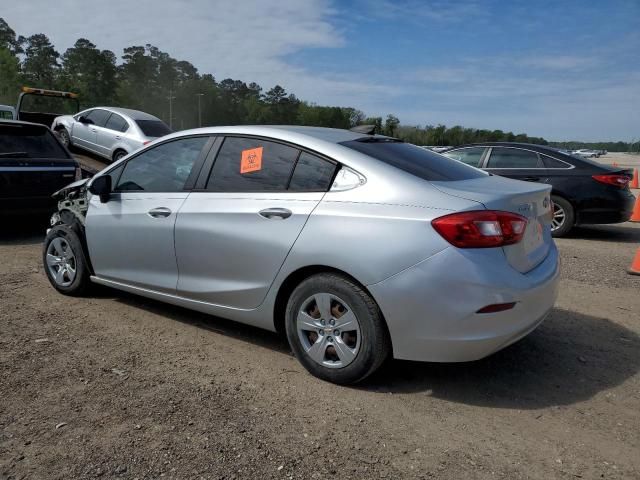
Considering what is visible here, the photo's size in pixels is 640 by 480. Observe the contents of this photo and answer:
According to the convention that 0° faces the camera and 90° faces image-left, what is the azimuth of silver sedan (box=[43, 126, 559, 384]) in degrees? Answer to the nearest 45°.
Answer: approximately 135°

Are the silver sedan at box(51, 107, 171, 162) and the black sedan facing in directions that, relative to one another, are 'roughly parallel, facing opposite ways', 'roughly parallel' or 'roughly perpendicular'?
roughly parallel

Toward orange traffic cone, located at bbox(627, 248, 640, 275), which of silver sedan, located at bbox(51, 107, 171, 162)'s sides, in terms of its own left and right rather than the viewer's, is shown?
back

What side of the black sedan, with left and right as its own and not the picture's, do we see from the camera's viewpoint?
left

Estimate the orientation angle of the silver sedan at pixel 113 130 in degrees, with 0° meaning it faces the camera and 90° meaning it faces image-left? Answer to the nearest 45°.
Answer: approximately 135°

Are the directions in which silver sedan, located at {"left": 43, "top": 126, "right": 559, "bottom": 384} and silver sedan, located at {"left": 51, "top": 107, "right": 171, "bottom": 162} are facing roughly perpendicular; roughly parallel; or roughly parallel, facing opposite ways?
roughly parallel

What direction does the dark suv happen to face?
away from the camera

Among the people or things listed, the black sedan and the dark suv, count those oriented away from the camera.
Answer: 1

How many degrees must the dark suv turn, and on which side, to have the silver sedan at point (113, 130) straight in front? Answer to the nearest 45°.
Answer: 0° — it already faces it

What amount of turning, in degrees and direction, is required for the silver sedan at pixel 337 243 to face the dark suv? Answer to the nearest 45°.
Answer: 0° — it already faces it

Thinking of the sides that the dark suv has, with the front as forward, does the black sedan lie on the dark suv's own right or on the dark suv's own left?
on the dark suv's own right

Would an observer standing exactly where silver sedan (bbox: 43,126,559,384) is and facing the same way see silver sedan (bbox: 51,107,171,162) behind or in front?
in front

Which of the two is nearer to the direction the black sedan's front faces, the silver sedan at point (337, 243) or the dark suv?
the dark suv

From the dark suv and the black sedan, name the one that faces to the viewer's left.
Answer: the black sedan

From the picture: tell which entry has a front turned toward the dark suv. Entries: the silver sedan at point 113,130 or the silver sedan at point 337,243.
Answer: the silver sedan at point 337,243

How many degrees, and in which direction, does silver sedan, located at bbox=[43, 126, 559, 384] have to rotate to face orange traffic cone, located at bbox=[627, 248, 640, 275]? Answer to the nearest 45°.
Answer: approximately 90° to its right
